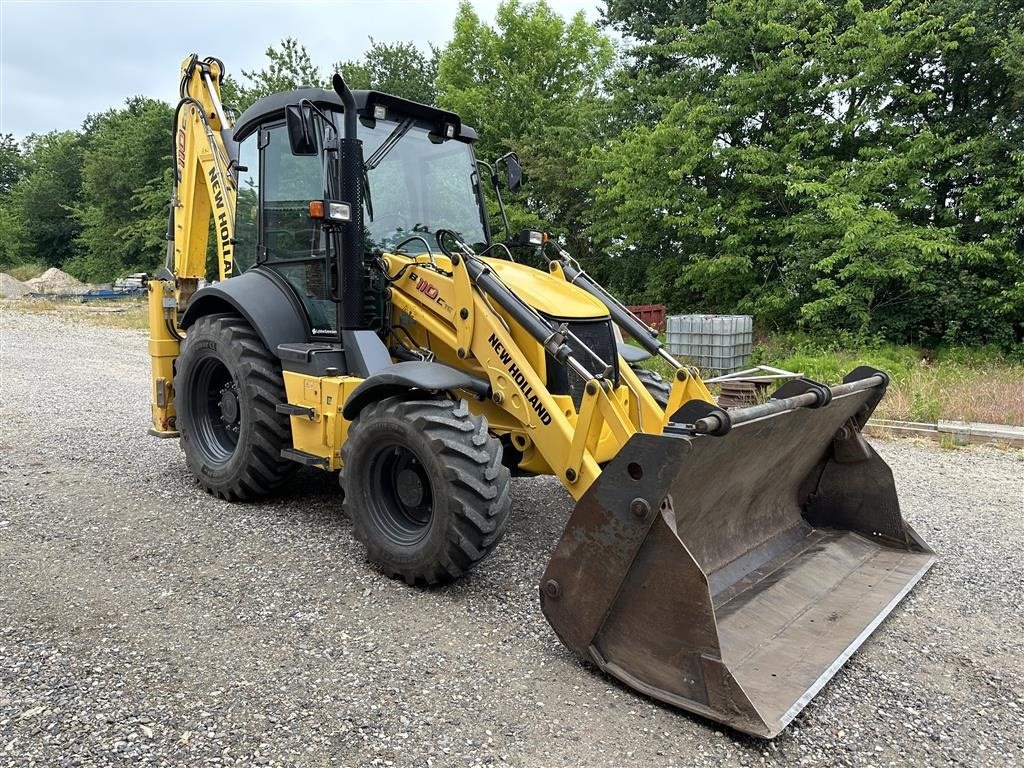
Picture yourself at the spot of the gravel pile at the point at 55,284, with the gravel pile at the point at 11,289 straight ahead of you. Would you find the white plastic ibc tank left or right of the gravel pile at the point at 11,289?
left

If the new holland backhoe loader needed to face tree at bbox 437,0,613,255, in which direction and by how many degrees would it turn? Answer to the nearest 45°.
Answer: approximately 135° to its left

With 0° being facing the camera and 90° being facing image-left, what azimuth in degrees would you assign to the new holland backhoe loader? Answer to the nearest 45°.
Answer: approximately 315°

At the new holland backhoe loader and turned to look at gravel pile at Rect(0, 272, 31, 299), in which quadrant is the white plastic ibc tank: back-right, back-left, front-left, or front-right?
front-right

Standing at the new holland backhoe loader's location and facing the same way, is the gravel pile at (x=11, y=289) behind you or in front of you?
behind

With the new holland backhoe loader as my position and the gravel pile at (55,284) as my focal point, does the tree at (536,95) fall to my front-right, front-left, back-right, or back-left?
front-right

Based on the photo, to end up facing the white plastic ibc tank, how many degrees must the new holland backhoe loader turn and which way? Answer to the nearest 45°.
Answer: approximately 135° to its left

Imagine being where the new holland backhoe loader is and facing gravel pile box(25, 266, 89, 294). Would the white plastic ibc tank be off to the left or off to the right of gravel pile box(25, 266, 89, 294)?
right

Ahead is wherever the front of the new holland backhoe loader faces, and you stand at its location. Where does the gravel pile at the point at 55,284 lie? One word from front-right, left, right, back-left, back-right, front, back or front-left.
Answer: back
